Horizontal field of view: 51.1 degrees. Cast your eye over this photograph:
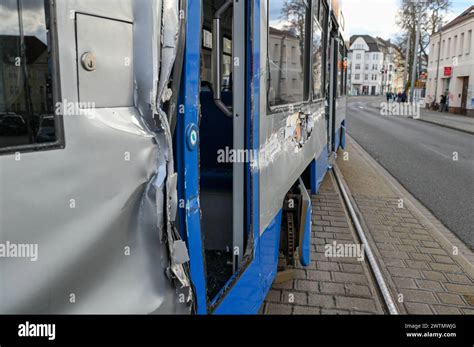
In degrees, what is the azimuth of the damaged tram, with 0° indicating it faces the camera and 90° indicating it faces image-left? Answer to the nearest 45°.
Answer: approximately 225°

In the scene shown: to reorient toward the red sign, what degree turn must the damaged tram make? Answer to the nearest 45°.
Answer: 0° — it already faces it

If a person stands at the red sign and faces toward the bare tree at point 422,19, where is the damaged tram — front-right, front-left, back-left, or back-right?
back-left

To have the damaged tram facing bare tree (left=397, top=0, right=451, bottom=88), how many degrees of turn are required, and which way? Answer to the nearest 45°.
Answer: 0° — it already faces it
